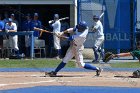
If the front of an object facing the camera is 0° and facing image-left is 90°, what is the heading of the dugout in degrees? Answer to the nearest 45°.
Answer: approximately 0°
